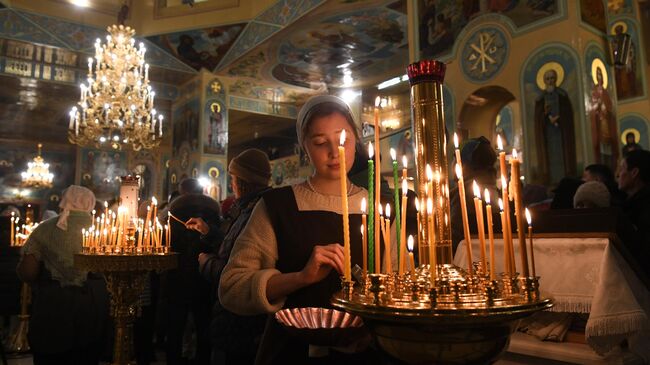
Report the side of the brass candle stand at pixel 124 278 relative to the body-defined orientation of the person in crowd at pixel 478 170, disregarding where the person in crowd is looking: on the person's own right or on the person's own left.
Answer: on the person's own left

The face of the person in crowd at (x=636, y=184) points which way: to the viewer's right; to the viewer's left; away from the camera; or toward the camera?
to the viewer's left

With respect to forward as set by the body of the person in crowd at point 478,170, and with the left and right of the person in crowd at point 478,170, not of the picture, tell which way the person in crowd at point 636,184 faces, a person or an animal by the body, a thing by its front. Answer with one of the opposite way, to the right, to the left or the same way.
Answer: to the left

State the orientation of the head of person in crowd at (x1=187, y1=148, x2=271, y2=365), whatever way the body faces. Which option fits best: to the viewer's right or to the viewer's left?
to the viewer's left

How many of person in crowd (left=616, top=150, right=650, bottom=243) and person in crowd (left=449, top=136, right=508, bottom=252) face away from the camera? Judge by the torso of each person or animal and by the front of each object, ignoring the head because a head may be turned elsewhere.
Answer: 1

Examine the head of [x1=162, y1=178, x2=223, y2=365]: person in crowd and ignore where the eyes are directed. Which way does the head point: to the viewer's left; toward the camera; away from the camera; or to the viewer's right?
away from the camera

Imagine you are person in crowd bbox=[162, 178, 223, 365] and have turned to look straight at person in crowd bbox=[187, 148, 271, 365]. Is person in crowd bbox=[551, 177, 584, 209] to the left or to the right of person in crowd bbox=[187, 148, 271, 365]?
left

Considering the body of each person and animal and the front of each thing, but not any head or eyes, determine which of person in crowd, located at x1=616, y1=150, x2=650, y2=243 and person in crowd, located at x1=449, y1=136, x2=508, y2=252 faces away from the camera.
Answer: person in crowd, located at x1=449, y1=136, x2=508, y2=252

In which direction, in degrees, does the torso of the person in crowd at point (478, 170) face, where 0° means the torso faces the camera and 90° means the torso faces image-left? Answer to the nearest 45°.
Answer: approximately 180°

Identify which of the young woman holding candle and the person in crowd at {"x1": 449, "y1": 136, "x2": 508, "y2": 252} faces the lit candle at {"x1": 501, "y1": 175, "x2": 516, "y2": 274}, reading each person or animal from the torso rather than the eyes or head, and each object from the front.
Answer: the young woman holding candle

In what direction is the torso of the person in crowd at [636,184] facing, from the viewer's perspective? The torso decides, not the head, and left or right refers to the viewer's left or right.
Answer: facing to the left of the viewer
